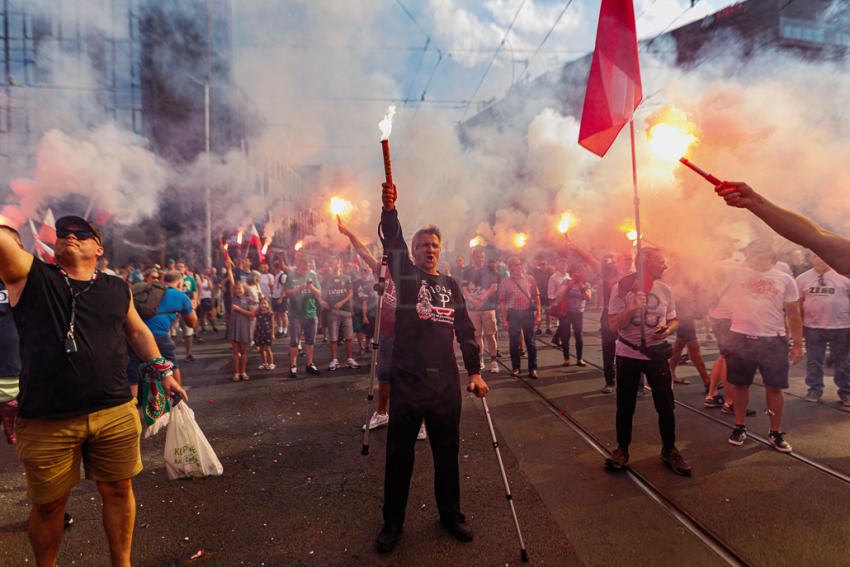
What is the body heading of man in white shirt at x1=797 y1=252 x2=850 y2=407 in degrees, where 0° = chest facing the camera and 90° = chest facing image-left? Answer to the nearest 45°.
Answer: approximately 0°

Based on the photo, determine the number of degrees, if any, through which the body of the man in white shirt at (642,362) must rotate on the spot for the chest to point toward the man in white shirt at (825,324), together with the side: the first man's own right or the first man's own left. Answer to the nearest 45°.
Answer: approximately 135° to the first man's own left

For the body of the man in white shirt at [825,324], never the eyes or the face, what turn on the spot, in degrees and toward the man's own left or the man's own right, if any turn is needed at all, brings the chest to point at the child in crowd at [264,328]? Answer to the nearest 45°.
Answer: approximately 45° to the man's own right

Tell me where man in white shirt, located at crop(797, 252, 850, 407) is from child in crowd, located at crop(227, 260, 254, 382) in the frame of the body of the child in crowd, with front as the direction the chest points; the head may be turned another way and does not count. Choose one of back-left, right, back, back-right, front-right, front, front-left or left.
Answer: front-left
